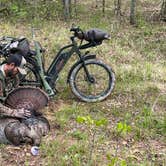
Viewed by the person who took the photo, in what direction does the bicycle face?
facing to the right of the viewer
